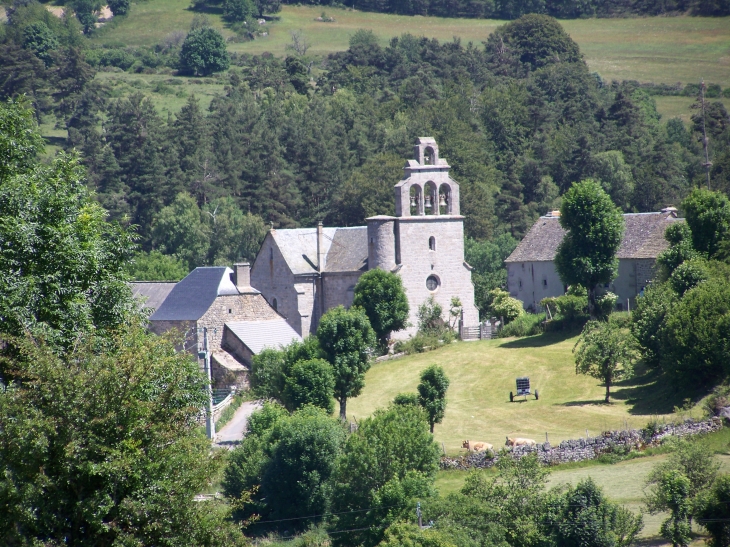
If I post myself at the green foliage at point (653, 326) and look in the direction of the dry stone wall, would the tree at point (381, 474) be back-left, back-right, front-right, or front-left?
front-right

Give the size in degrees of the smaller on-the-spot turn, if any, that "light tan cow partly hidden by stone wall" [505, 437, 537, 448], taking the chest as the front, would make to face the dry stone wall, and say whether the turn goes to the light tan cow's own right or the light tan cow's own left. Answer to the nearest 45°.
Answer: approximately 180°

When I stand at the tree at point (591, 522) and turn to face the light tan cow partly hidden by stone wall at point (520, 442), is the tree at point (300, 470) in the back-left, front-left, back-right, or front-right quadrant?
front-left

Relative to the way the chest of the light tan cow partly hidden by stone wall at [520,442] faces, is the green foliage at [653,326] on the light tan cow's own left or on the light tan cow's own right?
on the light tan cow's own right

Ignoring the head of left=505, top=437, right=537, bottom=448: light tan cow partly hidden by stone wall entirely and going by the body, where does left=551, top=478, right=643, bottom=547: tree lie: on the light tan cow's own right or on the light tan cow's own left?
on the light tan cow's own left

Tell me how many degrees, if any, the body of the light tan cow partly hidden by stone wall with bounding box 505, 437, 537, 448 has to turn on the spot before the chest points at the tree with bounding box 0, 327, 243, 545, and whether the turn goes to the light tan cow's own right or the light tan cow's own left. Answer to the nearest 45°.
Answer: approximately 90° to the light tan cow's own left

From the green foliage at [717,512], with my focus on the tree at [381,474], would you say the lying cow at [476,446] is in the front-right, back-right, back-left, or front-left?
front-right

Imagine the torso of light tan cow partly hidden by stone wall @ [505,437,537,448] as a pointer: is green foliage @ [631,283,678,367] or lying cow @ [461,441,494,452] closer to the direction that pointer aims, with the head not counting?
the lying cow

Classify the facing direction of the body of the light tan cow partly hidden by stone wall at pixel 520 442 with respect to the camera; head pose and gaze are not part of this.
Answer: to the viewer's left

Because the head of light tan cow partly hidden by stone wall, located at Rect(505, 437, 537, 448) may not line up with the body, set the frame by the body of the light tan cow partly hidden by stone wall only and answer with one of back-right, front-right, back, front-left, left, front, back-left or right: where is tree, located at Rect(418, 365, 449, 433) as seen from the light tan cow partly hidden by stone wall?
front-right

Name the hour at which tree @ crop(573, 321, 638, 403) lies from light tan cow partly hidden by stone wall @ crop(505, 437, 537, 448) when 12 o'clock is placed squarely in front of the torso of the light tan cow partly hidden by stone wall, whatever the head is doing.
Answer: The tree is roughly at 4 o'clock from the light tan cow partly hidden by stone wall.

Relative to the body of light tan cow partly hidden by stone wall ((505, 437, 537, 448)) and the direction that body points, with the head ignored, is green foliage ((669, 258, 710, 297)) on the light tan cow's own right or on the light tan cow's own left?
on the light tan cow's own right

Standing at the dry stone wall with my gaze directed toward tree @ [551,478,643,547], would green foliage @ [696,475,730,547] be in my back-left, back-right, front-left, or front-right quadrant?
front-left

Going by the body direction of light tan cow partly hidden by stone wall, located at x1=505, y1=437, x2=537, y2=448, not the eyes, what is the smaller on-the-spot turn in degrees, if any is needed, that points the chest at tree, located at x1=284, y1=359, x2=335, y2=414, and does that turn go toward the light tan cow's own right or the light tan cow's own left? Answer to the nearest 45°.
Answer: approximately 45° to the light tan cow's own right

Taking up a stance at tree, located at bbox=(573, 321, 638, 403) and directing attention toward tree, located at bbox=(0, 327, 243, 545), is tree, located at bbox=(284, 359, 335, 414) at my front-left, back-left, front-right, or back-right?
front-right
